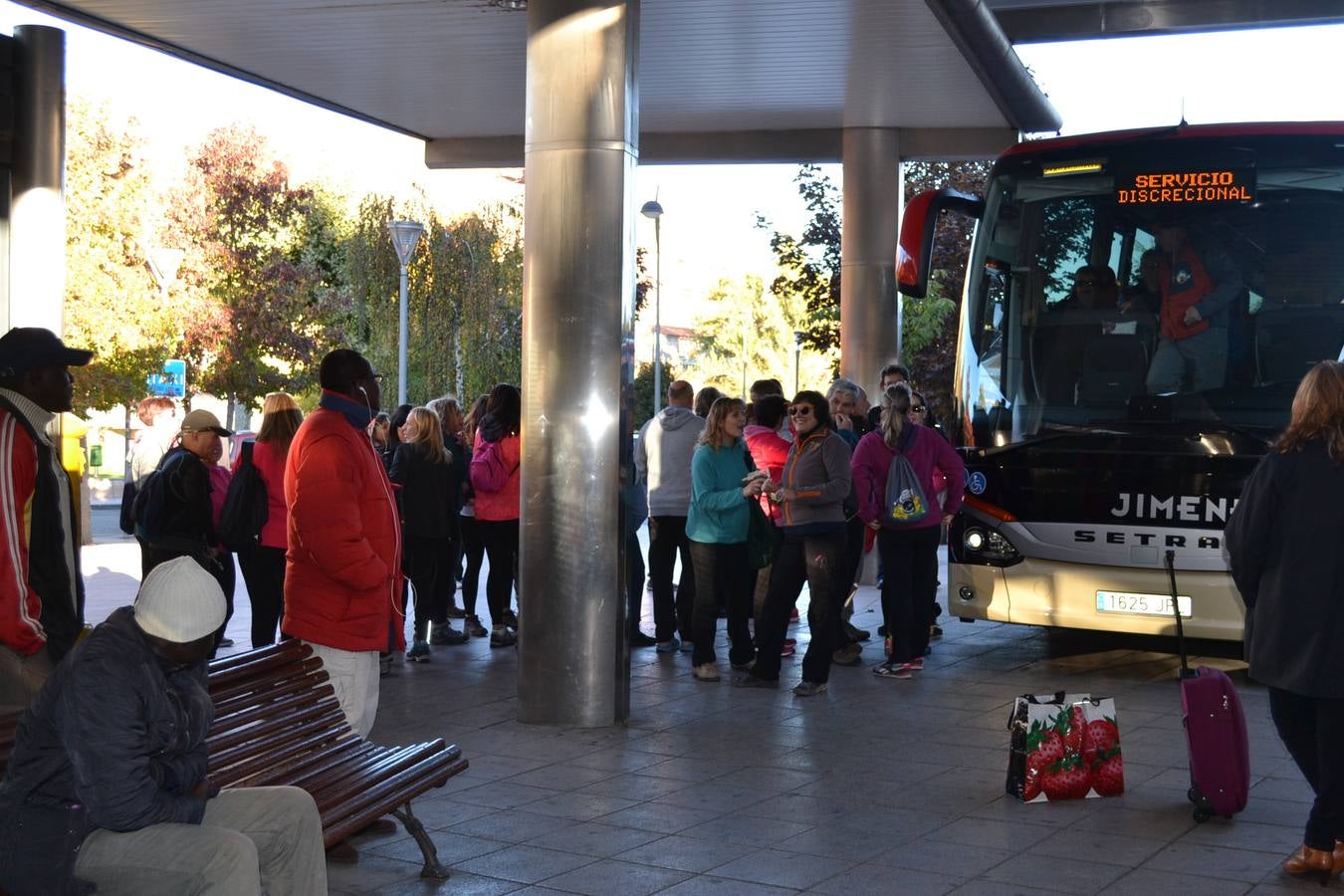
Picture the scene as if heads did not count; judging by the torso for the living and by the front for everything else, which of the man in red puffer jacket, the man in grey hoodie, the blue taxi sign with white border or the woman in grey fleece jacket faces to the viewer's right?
the man in red puffer jacket

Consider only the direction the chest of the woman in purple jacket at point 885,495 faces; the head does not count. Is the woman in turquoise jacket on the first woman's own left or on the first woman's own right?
on the first woman's own left

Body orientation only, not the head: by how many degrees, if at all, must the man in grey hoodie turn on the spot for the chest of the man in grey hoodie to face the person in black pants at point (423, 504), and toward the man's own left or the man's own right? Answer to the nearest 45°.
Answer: approximately 90° to the man's own left

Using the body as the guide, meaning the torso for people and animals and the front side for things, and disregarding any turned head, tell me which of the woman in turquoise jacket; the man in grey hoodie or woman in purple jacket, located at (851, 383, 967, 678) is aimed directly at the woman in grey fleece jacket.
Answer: the woman in turquoise jacket

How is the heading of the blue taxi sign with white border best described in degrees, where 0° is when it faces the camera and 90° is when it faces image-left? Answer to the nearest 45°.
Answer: approximately 0°

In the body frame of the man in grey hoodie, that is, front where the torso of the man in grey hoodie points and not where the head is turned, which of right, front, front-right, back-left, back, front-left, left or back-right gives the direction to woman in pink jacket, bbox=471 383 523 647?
left

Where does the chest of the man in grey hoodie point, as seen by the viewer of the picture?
away from the camera

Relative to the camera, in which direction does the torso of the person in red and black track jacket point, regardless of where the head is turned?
to the viewer's right

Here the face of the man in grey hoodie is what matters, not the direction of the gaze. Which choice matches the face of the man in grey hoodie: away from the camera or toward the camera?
away from the camera

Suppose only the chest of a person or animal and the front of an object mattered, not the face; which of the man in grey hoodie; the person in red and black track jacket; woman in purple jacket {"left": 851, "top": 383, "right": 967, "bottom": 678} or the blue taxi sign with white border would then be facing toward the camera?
the blue taxi sign with white border
